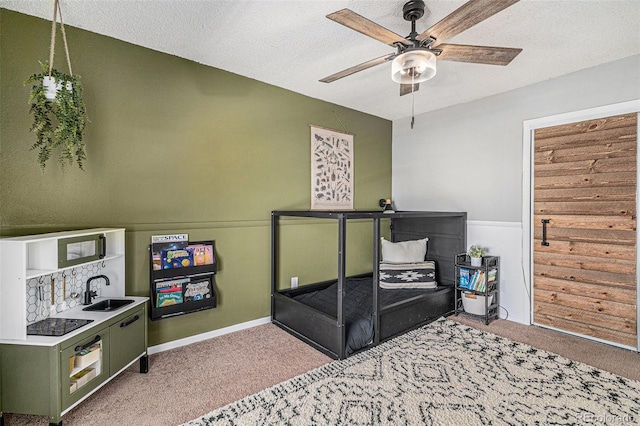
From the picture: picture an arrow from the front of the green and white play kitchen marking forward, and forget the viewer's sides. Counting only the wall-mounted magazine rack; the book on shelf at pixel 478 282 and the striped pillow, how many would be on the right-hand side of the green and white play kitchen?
0

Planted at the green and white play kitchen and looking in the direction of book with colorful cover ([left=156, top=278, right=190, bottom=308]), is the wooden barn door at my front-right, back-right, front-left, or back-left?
front-right

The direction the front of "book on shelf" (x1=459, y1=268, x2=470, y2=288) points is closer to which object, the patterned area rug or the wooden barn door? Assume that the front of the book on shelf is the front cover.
the patterned area rug

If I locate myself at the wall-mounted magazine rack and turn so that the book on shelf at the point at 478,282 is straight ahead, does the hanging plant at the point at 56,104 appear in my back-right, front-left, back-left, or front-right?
back-right

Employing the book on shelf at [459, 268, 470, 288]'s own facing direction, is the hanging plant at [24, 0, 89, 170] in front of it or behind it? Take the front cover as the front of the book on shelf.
in front

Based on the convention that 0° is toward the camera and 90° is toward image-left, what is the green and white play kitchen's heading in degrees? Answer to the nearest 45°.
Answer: approximately 315°

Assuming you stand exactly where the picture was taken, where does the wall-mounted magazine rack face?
facing the viewer and to the right of the viewer

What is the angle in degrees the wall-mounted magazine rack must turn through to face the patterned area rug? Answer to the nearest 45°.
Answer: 0° — it already faces it

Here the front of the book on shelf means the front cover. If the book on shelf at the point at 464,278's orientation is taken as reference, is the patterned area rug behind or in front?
in front

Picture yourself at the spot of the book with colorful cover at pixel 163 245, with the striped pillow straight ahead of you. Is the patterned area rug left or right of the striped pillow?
right

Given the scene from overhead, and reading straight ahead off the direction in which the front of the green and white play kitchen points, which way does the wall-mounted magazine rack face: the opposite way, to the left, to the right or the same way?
the same way

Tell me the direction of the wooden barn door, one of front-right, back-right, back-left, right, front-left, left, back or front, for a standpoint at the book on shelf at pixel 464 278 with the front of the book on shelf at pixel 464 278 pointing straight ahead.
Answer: back-left
